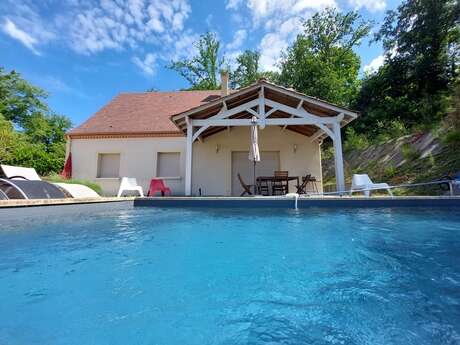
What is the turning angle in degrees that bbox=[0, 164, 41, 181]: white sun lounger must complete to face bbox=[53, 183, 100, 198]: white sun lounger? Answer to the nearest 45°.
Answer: approximately 45° to its right

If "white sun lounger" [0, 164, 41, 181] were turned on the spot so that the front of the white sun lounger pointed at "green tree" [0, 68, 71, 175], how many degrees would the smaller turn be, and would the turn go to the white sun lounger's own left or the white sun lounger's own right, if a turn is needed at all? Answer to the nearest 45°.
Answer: approximately 90° to the white sun lounger's own left

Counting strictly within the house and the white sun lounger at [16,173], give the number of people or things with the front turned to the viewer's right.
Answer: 1

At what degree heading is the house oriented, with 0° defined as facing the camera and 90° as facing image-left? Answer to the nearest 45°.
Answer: approximately 0°

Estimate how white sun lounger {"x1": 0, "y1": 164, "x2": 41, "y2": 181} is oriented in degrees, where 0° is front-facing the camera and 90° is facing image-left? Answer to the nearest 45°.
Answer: approximately 270°

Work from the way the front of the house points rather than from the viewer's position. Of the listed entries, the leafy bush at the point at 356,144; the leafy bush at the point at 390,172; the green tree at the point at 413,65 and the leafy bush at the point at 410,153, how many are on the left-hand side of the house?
4
